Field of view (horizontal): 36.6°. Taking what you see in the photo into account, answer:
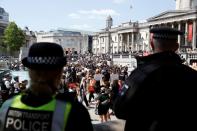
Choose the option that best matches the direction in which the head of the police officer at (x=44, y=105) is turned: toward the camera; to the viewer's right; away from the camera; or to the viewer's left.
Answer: away from the camera

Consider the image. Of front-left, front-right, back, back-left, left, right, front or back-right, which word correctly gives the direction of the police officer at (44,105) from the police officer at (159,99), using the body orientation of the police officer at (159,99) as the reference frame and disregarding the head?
back-left

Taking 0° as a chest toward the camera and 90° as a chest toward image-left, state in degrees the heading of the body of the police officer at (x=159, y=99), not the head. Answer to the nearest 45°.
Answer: approximately 180°
